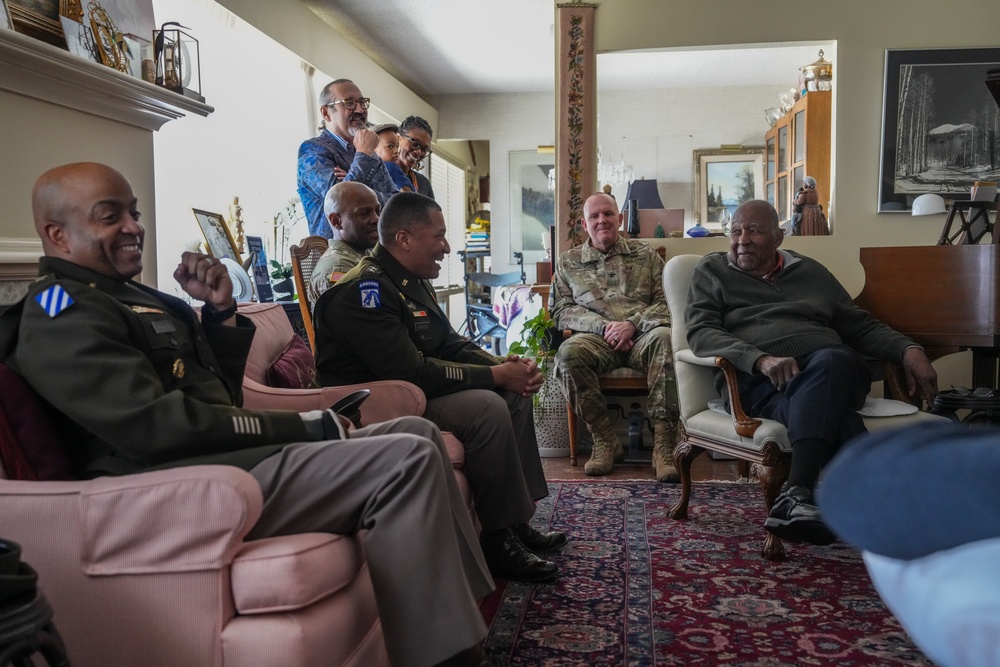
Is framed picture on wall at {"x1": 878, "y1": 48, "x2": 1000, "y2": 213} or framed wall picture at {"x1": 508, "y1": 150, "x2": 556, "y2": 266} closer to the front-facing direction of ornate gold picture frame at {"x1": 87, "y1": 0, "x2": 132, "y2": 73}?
the framed picture on wall

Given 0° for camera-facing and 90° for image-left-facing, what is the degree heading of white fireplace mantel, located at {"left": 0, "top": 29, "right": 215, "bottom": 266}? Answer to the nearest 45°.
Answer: approximately 315°

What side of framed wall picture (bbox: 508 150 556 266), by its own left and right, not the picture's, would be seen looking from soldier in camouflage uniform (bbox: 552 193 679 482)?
front

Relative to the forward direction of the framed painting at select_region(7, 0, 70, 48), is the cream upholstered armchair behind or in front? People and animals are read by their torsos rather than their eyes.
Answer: in front

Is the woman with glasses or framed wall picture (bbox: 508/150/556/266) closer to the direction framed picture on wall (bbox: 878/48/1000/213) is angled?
the woman with glasses

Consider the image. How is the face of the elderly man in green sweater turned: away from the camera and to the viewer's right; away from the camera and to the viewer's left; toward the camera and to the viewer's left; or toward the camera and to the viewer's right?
toward the camera and to the viewer's left

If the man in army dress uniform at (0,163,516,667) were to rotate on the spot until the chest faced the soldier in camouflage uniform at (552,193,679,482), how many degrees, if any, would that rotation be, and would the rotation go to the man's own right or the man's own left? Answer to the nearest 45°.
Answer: approximately 45° to the man's own left

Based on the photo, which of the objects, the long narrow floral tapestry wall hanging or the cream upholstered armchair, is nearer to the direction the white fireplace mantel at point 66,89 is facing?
the cream upholstered armchair

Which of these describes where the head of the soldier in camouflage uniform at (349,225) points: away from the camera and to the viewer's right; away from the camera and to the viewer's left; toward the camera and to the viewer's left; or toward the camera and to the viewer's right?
toward the camera and to the viewer's right

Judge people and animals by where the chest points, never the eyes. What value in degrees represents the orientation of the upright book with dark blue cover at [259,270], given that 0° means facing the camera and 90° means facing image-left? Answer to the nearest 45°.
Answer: approximately 315°

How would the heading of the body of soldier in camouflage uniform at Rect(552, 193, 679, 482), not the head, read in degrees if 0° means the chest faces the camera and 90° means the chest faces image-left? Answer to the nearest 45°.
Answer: approximately 0°
